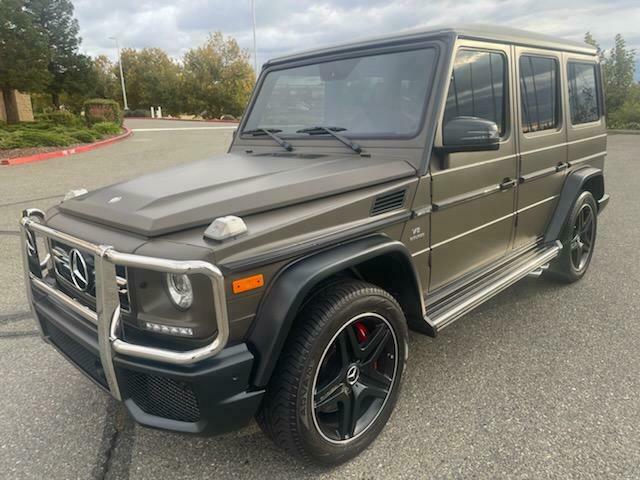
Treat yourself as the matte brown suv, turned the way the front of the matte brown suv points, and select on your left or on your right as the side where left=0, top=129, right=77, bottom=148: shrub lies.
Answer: on your right

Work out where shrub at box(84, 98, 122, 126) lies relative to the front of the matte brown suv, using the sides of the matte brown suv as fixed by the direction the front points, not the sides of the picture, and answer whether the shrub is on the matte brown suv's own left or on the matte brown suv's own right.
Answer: on the matte brown suv's own right

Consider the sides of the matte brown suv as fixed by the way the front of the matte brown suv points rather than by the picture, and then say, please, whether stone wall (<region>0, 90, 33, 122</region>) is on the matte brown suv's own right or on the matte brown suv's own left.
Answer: on the matte brown suv's own right

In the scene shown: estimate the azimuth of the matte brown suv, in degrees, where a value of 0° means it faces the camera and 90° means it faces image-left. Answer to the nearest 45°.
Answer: approximately 45°

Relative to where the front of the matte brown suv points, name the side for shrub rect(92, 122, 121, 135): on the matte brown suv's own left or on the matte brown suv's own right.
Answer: on the matte brown suv's own right
